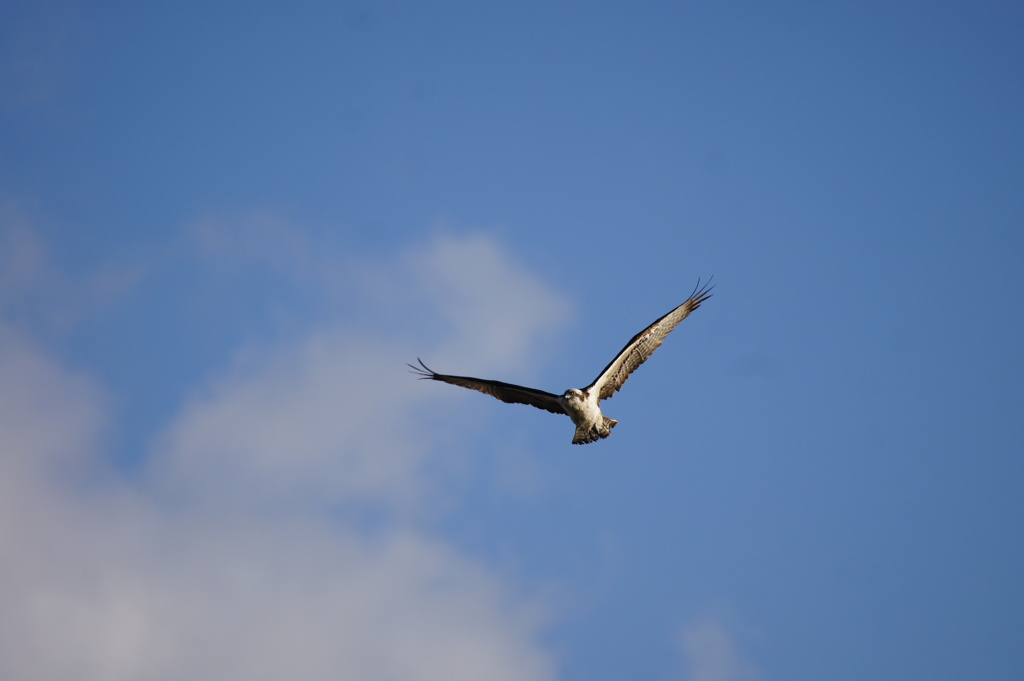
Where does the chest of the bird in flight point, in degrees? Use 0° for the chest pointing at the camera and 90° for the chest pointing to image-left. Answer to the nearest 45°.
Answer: approximately 0°
